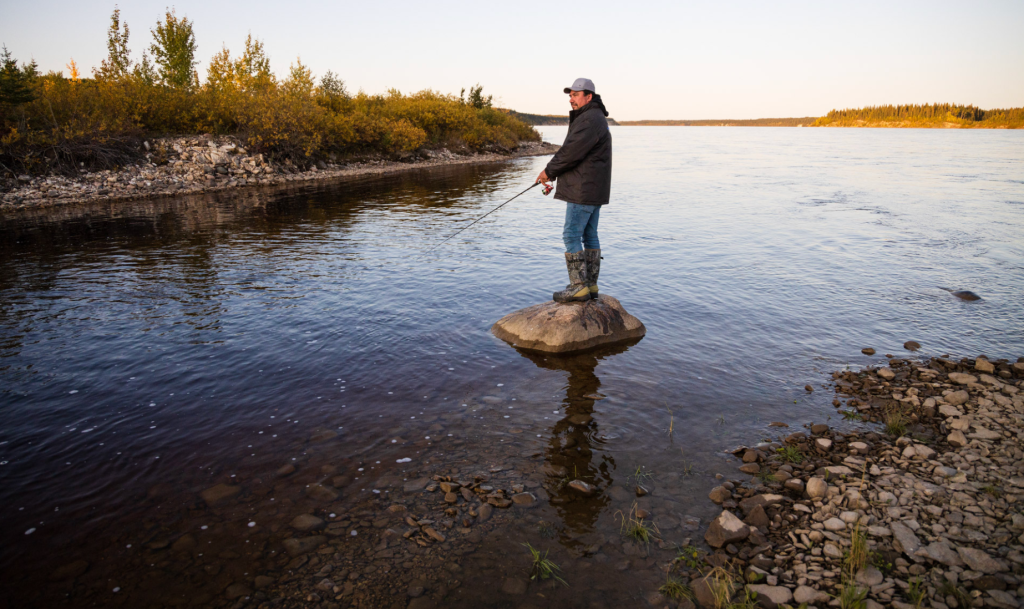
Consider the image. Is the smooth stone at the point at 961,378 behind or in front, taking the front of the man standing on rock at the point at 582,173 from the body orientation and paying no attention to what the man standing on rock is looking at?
behind

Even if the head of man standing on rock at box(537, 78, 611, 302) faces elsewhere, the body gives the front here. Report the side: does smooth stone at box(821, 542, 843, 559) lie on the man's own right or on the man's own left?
on the man's own left

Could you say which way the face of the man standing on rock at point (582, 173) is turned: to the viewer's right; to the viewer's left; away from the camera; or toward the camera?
to the viewer's left

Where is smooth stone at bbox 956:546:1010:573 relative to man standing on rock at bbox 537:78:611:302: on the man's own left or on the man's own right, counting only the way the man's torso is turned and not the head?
on the man's own left

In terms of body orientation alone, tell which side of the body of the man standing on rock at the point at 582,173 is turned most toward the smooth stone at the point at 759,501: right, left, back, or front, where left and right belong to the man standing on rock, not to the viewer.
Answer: left

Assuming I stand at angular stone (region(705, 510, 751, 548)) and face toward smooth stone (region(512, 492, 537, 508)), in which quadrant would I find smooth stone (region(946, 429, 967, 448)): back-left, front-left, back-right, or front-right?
back-right

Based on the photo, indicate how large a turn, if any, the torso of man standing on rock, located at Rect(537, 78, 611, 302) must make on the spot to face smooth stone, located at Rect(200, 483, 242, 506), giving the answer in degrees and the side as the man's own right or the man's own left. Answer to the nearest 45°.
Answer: approximately 45° to the man's own left

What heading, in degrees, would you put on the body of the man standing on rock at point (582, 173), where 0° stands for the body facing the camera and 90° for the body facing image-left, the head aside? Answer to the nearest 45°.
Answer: approximately 90°

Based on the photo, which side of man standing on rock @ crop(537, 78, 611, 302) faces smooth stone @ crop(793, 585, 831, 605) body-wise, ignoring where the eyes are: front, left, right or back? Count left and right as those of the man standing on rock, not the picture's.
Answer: left

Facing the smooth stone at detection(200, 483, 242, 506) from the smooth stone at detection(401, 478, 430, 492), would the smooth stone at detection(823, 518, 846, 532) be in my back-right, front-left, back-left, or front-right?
back-left

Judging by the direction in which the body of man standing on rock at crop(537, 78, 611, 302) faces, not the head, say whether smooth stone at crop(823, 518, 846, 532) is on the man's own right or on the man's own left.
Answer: on the man's own left
